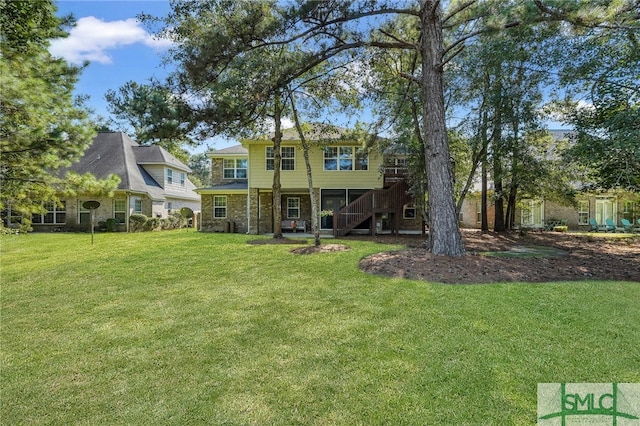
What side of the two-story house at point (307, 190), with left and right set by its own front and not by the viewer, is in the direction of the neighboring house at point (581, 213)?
right

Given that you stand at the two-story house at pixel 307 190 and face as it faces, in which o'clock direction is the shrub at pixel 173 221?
The shrub is roughly at 10 o'clock from the two-story house.

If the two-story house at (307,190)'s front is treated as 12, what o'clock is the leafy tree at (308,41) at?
The leafy tree is roughly at 6 o'clock from the two-story house.

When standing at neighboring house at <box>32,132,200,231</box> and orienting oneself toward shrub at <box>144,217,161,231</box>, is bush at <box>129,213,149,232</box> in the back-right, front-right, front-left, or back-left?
front-right

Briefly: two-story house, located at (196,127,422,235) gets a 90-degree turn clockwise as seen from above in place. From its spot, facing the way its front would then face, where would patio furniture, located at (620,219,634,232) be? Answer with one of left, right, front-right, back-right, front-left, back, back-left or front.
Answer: front

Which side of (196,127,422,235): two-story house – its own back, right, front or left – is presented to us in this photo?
back

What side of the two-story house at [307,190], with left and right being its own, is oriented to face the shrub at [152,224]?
left

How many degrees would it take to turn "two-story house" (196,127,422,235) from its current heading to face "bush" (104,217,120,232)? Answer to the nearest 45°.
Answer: approximately 90° to its left

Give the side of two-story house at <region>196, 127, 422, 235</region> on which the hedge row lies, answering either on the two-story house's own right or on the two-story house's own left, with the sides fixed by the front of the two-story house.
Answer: on the two-story house's own left

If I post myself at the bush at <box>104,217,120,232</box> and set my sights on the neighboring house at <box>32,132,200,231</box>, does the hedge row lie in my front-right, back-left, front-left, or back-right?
front-right
